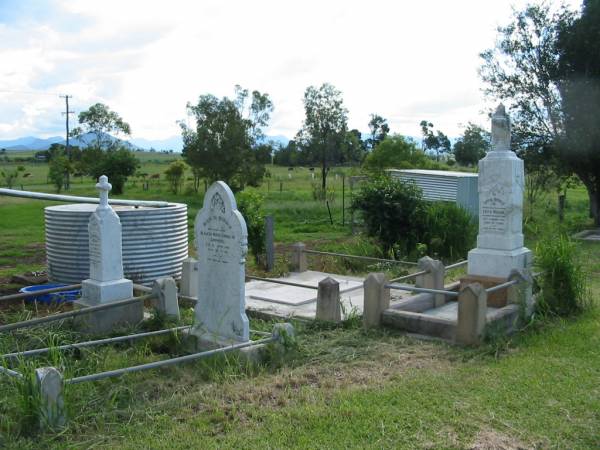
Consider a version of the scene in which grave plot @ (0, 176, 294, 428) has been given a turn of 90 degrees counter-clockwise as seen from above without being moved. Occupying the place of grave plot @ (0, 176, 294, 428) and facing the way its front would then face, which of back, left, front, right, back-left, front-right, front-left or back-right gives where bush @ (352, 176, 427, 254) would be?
left

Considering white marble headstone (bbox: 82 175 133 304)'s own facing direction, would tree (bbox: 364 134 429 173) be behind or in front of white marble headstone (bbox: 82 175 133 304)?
behind

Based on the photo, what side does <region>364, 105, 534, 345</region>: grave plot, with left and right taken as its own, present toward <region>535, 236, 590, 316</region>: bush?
left

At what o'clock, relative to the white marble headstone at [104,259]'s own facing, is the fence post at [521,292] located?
The fence post is roughly at 8 o'clock from the white marble headstone.

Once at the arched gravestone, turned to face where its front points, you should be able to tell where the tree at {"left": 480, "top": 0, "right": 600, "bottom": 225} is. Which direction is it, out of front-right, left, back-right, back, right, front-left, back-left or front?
back

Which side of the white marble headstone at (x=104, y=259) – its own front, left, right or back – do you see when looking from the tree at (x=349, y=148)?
back

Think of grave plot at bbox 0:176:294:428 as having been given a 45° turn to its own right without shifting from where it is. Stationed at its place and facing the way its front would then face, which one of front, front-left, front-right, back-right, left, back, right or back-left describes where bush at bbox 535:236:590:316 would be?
back

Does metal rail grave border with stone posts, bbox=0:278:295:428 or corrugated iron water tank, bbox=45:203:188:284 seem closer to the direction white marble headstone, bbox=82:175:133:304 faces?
the metal rail grave border with stone posts

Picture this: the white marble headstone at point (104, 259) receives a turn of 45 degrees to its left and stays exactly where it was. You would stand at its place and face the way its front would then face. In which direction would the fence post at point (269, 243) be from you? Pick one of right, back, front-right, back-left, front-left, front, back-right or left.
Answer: back-left
